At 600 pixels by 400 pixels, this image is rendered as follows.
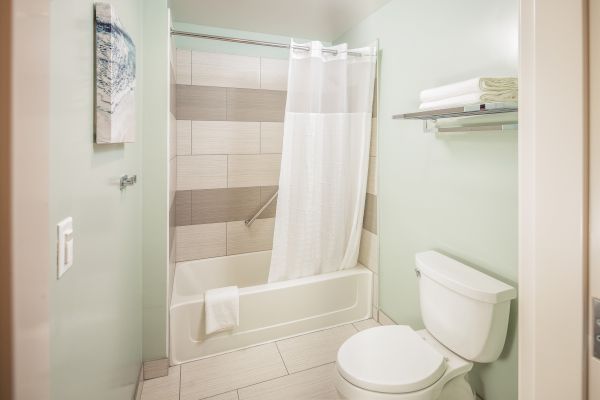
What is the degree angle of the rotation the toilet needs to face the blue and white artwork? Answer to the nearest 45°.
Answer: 0° — it already faces it

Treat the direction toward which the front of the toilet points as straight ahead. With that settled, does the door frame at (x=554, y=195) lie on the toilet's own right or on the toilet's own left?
on the toilet's own left

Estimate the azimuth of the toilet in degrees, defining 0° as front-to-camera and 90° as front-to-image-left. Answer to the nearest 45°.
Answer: approximately 45°

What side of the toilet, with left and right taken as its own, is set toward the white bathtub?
right

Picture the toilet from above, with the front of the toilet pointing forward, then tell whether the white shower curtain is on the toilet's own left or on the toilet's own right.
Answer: on the toilet's own right

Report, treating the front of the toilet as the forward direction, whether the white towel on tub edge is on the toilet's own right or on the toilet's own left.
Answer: on the toilet's own right
